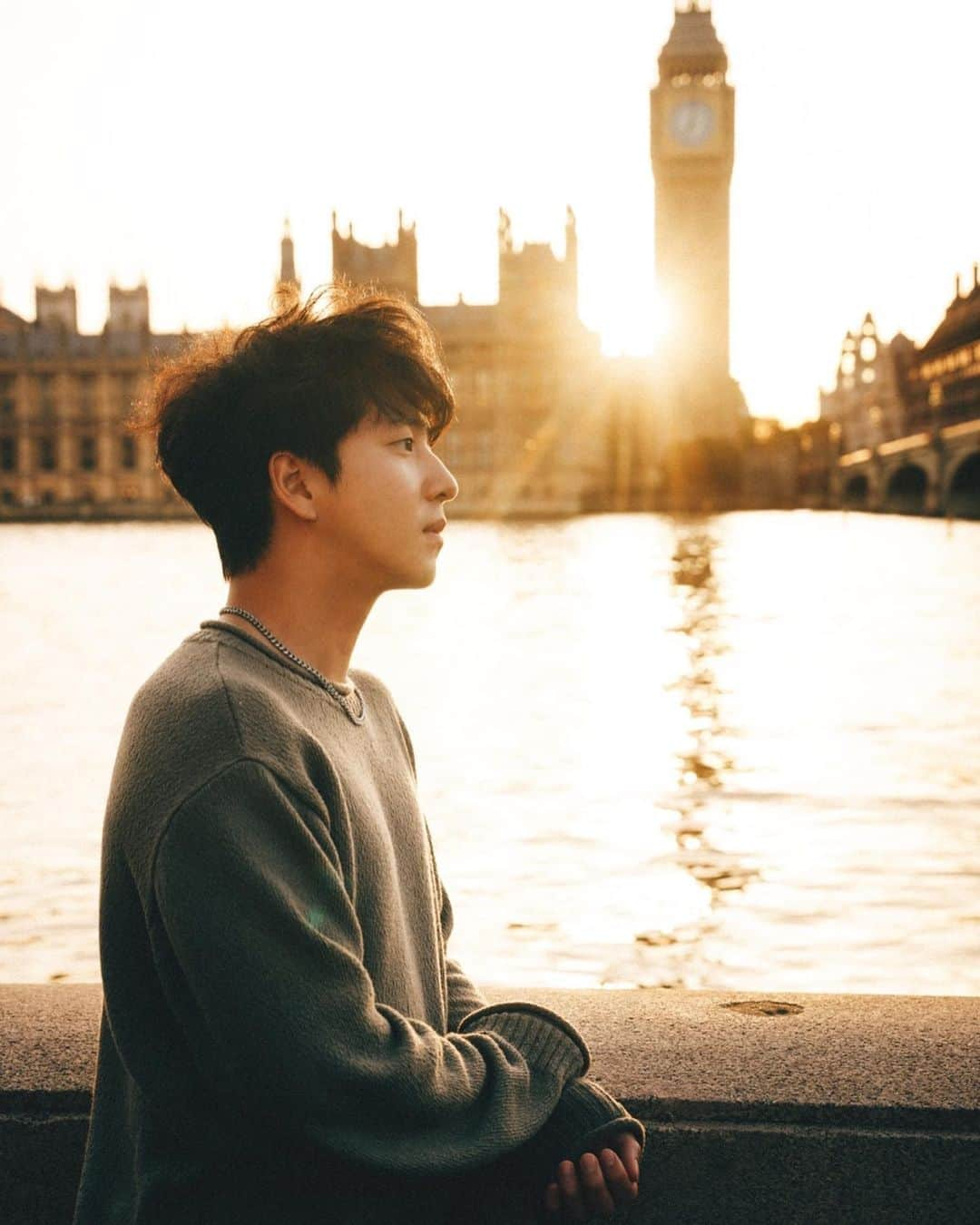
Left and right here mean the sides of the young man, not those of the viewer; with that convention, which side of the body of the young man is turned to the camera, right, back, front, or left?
right

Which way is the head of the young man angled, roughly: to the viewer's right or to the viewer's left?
to the viewer's right
